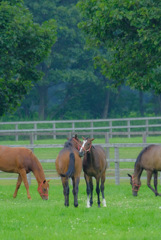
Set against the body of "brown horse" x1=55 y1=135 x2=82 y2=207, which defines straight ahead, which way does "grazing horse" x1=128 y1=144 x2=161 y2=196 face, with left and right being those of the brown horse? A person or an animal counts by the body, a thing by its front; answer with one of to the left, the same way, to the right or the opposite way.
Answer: to the left

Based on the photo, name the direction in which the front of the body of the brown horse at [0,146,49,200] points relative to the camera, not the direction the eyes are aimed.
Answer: to the viewer's right

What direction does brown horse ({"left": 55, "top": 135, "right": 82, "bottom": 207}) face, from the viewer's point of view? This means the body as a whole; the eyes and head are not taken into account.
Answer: away from the camera

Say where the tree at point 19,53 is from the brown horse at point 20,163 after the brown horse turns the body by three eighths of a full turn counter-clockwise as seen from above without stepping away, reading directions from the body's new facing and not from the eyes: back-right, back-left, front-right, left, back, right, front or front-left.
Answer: front-right

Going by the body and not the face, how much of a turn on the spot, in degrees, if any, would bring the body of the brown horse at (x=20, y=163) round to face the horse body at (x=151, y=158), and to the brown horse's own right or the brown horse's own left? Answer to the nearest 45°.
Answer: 0° — it already faces it

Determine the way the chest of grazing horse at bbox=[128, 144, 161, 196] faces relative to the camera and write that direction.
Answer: to the viewer's left

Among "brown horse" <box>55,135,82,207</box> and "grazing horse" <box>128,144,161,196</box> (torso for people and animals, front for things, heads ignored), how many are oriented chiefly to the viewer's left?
1

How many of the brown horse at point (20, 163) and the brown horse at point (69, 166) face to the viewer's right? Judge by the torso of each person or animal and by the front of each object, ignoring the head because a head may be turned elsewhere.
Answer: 1

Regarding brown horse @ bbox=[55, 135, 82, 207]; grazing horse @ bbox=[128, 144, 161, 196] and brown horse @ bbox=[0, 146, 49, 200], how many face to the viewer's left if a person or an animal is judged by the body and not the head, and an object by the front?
1

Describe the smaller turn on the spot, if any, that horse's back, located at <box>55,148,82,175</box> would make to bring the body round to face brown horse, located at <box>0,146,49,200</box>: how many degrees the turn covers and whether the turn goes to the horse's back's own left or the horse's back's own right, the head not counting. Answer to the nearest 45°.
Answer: approximately 45° to the horse's back's own left

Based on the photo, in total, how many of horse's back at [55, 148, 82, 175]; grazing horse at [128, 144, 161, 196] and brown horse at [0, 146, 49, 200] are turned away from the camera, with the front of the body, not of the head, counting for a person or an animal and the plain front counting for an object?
1

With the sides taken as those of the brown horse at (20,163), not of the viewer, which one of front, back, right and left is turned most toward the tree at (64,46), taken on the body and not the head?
left

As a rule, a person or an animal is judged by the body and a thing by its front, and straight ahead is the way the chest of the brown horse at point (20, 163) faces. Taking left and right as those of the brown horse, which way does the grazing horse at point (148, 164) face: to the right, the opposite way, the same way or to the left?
the opposite way
